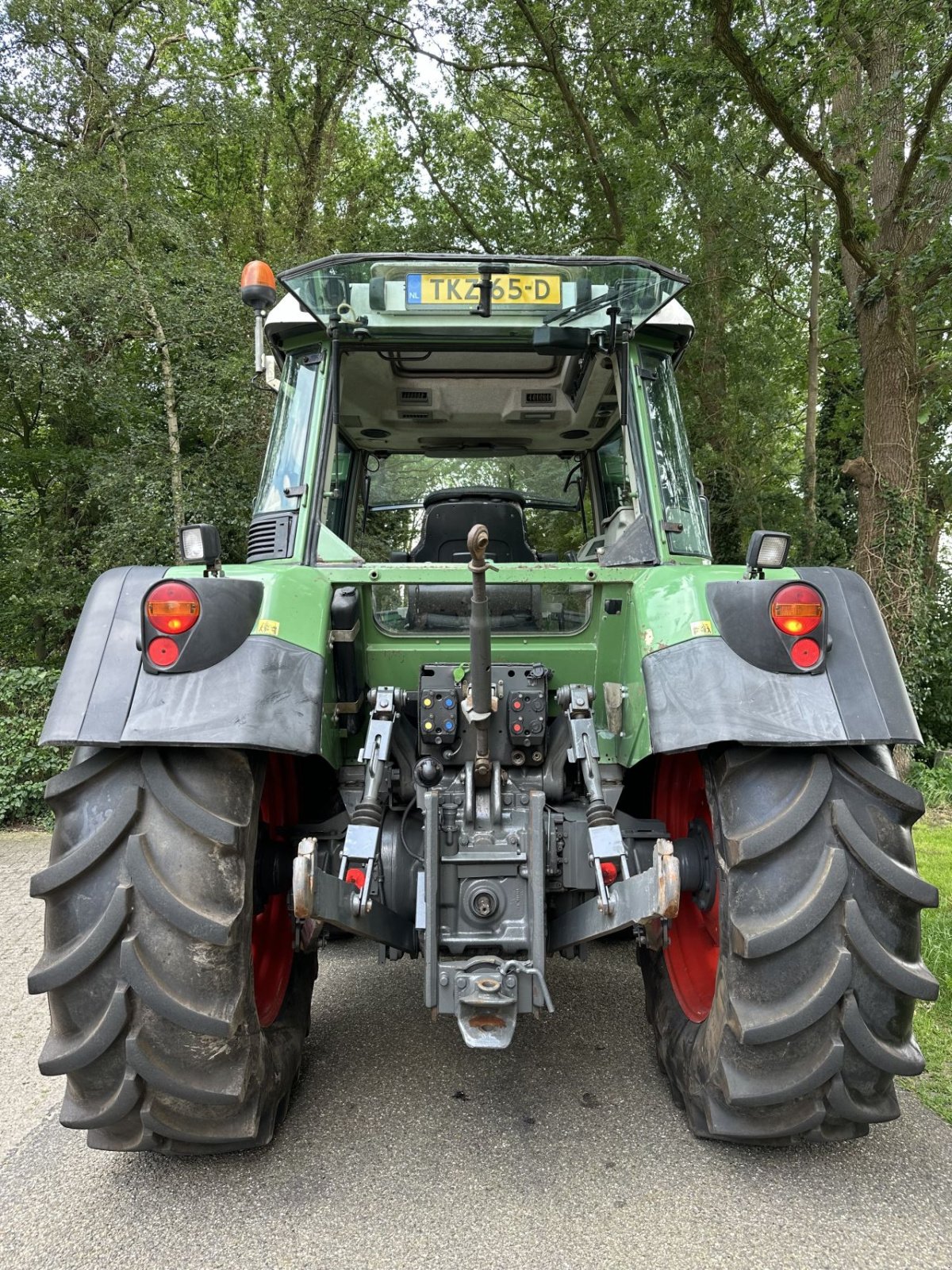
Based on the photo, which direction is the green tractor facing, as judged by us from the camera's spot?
facing away from the viewer

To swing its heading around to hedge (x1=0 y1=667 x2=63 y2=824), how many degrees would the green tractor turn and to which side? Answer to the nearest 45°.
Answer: approximately 45° to its left
